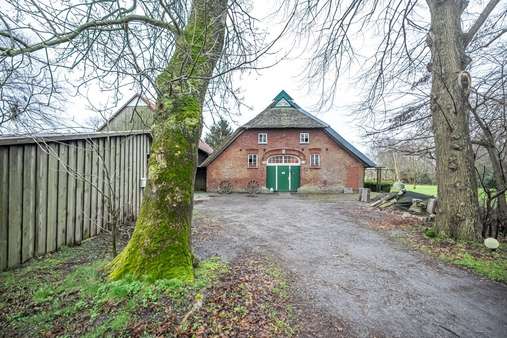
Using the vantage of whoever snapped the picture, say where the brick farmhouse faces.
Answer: facing the viewer

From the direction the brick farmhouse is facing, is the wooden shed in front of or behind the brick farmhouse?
in front
